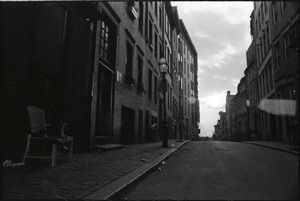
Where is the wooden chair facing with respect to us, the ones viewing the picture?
facing the viewer and to the right of the viewer

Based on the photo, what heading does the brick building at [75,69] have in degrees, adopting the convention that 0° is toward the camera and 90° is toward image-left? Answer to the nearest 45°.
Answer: approximately 315°
